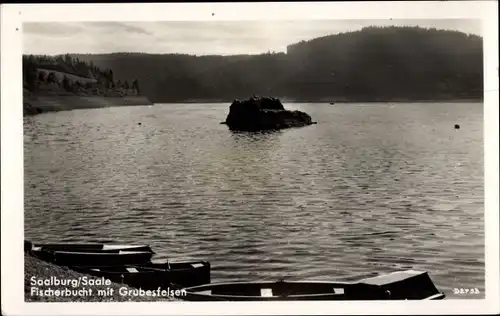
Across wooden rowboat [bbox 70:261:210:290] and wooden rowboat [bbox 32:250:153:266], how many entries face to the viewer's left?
2

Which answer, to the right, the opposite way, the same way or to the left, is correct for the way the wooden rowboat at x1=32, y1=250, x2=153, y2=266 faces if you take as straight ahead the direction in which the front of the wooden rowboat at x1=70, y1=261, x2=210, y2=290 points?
the same way

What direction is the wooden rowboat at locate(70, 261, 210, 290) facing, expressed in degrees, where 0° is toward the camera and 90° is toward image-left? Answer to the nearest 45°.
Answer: approximately 90°

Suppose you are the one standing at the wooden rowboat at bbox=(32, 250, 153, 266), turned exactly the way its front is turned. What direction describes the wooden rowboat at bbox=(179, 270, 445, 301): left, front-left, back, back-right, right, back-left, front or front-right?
back

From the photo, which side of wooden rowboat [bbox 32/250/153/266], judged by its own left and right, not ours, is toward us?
left
